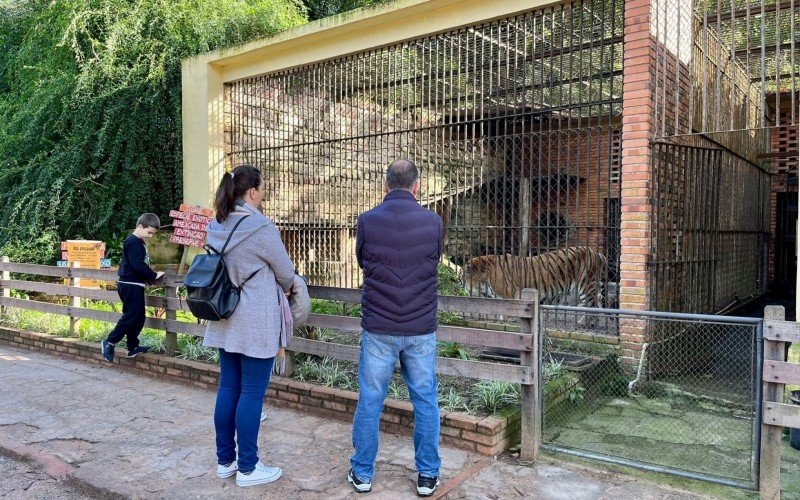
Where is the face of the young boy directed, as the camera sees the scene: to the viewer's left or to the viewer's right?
to the viewer's right

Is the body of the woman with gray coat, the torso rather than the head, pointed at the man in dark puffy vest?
no

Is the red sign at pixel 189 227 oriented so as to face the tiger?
no

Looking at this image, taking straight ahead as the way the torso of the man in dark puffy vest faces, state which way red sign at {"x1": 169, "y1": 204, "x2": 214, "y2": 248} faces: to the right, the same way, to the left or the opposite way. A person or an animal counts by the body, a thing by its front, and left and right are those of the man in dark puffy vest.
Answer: the opposite way

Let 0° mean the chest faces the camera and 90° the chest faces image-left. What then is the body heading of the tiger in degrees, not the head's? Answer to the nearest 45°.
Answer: approximately 90°

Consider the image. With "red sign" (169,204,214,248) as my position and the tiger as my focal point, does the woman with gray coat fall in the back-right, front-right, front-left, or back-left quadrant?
front-right

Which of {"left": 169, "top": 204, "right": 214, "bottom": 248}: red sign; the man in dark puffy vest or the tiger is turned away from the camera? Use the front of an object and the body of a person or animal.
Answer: the man in dark puffy vest

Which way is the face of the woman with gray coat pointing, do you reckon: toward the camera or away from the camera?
away from the camera

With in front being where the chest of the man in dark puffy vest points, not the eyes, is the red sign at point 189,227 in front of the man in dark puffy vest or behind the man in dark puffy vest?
in front

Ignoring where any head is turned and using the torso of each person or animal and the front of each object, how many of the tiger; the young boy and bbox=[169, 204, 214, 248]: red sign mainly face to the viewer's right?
1

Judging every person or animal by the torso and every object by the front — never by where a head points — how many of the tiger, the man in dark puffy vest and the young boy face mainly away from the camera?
1

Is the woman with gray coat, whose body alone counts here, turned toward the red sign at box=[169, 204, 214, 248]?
no

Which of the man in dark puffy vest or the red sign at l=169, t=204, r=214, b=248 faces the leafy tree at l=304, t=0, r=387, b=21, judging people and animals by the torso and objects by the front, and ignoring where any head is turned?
the man in dark puffy vest

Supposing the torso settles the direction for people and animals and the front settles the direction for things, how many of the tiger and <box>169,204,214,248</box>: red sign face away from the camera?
0

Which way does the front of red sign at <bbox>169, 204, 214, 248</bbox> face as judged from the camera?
facing the viewer

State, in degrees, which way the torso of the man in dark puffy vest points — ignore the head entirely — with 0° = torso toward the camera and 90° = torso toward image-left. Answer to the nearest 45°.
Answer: approximately 180°

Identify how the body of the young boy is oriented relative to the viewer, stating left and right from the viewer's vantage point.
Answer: facing to the right of the viewer

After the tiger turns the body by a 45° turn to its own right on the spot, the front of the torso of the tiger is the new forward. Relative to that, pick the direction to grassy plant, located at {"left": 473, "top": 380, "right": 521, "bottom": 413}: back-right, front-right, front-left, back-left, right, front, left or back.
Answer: back-left

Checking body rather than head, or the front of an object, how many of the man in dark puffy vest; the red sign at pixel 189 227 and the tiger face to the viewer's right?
0

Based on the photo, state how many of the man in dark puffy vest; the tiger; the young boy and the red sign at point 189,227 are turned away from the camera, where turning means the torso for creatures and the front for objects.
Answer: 1

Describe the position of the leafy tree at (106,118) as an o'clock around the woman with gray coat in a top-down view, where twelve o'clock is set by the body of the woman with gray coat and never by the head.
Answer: The leafy tree is roughly at 10 o'clock from the woman with gray coat.

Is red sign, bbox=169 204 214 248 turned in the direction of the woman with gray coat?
yes
